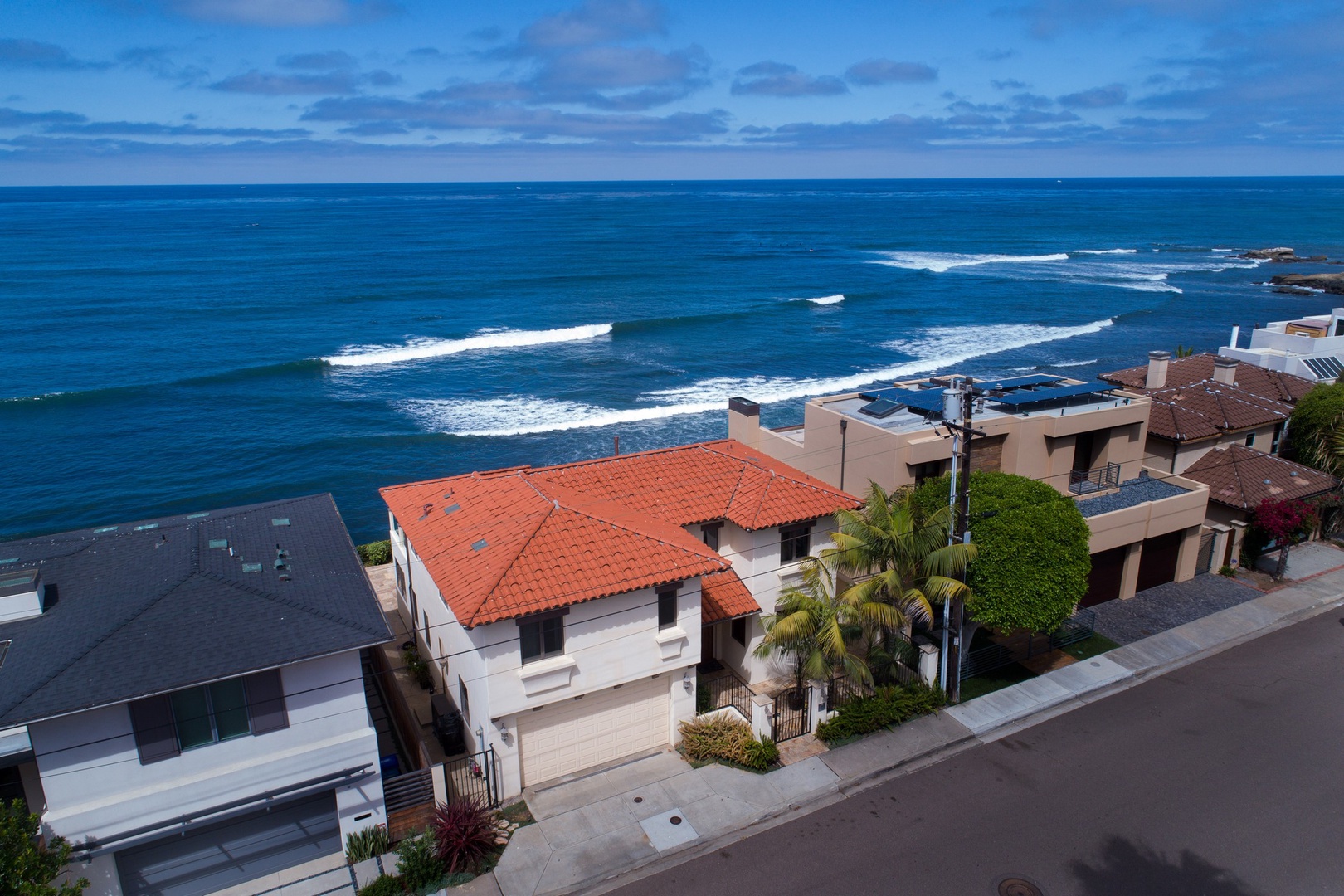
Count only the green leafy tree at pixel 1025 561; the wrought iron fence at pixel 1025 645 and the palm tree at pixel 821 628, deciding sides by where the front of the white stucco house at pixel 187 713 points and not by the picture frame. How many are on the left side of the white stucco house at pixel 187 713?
3

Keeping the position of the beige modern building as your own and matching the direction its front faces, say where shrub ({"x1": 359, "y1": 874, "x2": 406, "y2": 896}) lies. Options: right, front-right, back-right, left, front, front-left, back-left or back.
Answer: right

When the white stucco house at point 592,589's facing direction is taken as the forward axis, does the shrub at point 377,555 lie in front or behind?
behind

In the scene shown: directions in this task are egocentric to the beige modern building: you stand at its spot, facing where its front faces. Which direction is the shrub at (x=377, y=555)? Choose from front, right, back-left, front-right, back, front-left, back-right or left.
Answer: back-right

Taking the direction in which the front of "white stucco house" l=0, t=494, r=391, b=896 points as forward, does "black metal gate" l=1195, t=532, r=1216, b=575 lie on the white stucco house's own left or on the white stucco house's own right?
on the white stucco house's own left

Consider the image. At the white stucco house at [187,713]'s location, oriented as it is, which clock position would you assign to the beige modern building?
The beige modern building is roughly at 9 o'clock from the white stucco house.

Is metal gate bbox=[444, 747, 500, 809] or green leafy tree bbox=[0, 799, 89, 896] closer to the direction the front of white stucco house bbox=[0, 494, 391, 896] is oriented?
the green leafy tree

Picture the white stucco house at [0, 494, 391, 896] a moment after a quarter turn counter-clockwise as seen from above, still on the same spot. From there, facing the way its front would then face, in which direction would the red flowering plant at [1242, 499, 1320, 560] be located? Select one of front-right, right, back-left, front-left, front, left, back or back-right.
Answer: front

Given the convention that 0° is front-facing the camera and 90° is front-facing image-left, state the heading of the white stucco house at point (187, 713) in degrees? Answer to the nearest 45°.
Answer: approximately 0°

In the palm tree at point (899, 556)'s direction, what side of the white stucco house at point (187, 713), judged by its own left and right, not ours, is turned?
left

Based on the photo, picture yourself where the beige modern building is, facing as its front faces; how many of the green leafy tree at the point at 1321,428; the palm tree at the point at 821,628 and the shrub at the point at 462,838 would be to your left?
1

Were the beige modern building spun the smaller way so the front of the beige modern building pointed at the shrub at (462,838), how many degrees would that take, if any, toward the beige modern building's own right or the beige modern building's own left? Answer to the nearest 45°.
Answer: approximately 90° to the beige modern building's own right

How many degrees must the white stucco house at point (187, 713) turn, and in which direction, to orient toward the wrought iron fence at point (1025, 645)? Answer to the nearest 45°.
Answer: approximately 90° to its left

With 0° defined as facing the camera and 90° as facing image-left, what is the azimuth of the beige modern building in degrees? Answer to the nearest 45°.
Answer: approximately 315°
